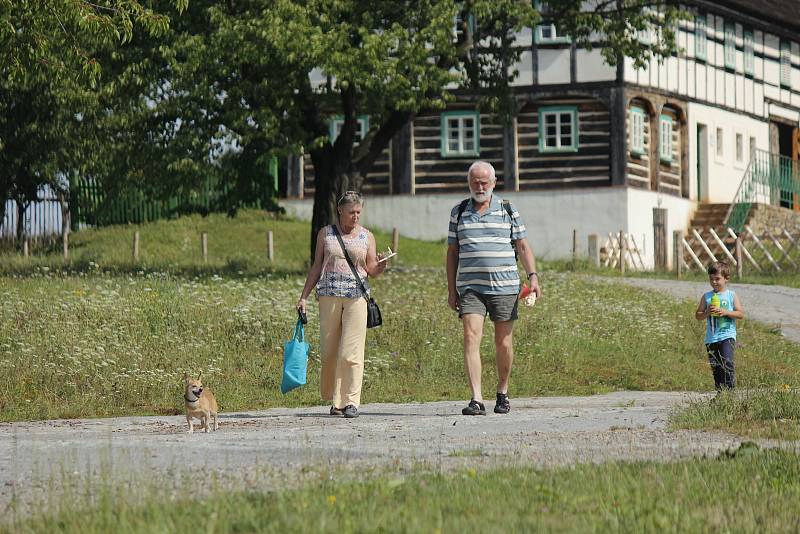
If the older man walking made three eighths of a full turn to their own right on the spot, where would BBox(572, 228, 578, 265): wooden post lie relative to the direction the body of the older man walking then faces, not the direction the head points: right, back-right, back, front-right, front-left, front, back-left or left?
front-right

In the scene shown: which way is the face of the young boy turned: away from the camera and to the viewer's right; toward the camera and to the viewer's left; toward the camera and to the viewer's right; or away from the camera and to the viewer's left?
toward the camera and to the viewer's left

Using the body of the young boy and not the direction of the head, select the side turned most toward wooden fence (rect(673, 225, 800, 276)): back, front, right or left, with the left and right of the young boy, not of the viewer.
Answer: back

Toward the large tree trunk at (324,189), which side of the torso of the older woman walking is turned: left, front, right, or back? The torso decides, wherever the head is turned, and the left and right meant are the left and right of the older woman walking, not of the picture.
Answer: back

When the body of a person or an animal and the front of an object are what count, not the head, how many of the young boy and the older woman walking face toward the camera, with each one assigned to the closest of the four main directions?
2

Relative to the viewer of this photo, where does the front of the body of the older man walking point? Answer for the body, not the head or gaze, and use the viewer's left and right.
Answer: facing the viewer

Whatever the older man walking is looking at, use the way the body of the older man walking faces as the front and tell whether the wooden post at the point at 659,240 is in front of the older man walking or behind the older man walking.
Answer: behind

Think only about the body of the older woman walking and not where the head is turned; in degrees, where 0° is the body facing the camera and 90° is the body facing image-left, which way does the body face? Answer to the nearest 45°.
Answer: approximately 0°

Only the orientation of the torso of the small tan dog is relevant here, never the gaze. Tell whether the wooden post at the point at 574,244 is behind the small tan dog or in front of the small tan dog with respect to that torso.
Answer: behind

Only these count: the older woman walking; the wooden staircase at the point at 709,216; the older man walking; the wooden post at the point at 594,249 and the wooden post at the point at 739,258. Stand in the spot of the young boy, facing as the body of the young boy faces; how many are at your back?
3

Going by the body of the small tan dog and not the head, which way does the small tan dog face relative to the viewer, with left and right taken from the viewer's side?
facing the viewer and to the left of the viewer

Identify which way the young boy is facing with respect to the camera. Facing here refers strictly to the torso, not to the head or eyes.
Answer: toward the camera

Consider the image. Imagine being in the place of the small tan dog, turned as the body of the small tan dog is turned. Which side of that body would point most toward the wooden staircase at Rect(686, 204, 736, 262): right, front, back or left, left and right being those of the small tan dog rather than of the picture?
back

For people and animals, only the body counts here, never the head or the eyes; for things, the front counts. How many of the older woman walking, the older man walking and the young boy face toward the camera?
3

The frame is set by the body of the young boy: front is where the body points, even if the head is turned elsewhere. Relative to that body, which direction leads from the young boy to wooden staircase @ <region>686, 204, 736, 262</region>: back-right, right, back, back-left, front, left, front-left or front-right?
back

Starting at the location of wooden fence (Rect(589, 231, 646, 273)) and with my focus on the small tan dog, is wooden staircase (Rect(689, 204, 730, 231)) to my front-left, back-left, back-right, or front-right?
back-left
